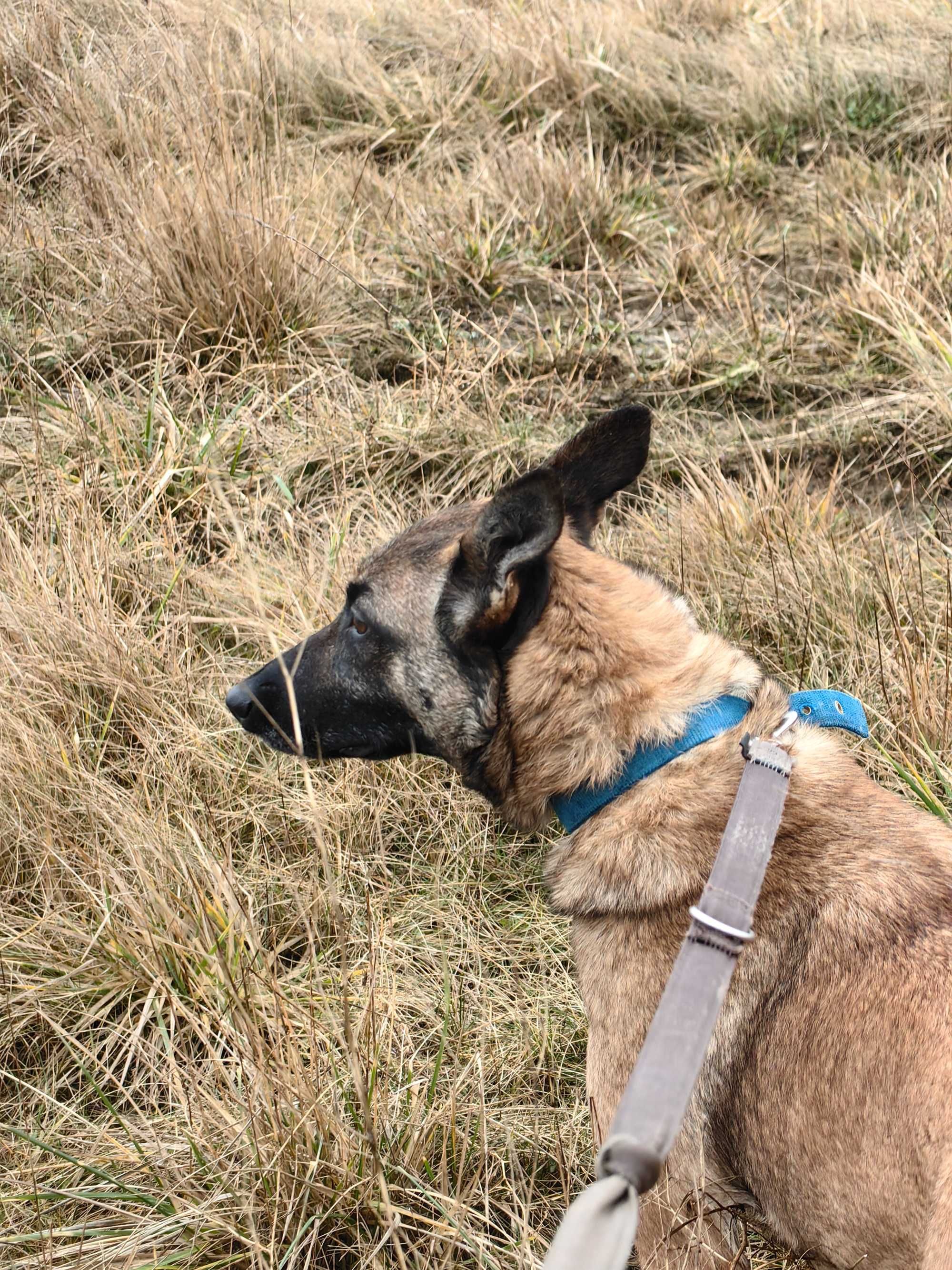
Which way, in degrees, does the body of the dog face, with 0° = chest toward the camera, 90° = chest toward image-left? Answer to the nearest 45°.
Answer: approximately 90°
